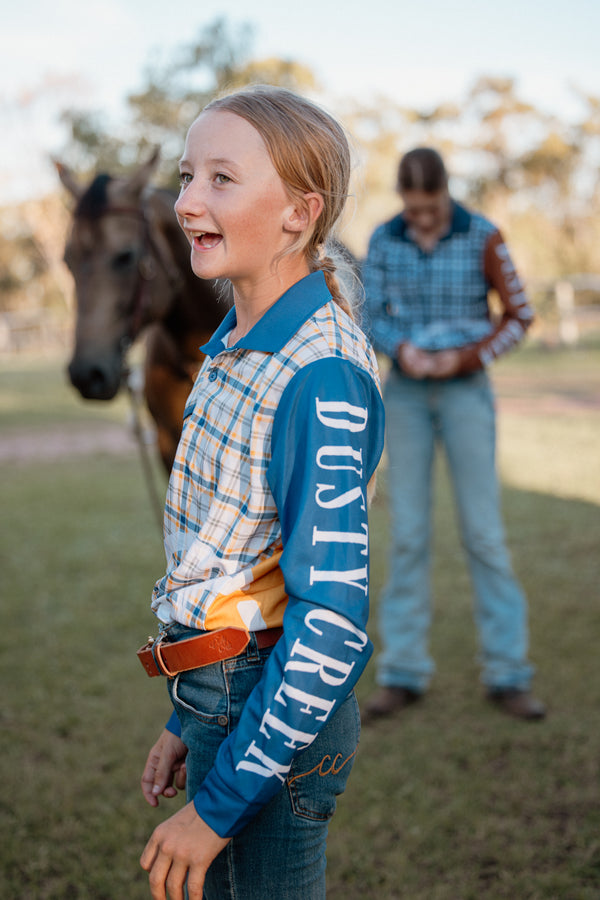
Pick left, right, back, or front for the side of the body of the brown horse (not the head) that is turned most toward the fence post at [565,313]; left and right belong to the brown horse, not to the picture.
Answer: back

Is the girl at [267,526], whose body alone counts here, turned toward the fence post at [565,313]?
no

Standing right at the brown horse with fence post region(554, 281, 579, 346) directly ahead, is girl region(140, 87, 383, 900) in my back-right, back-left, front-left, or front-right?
back-right

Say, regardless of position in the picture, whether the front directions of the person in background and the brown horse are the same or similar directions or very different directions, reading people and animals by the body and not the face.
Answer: same or similar directions

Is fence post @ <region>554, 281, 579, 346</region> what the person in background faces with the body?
no

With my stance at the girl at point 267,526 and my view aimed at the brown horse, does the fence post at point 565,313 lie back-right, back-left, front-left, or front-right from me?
front-right

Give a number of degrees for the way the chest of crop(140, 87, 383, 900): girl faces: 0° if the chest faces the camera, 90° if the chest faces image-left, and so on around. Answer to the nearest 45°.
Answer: approximately 90°

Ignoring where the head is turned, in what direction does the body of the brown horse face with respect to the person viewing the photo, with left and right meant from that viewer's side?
facing the viewer and to the left of the viewer

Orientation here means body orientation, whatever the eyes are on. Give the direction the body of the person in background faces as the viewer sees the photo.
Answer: toward the camera

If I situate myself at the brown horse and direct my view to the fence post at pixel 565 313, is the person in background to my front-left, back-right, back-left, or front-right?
front-right

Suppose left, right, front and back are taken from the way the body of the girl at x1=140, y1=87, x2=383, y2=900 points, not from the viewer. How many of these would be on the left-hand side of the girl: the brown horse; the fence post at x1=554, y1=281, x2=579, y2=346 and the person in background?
0

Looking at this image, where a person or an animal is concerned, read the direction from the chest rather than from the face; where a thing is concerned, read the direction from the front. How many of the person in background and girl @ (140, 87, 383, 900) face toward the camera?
1

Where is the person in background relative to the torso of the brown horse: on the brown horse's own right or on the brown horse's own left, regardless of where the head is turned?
on the brown horse's own left

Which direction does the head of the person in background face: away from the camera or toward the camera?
toward the camera

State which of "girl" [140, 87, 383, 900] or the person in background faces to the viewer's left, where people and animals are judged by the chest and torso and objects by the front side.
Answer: the girl

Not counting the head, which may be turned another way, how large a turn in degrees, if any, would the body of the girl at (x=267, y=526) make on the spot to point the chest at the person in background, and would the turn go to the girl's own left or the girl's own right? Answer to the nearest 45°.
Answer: approximately 90° to the girl's own right

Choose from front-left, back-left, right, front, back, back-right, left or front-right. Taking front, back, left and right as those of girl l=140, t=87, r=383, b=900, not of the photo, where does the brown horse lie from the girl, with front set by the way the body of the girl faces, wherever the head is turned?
right
